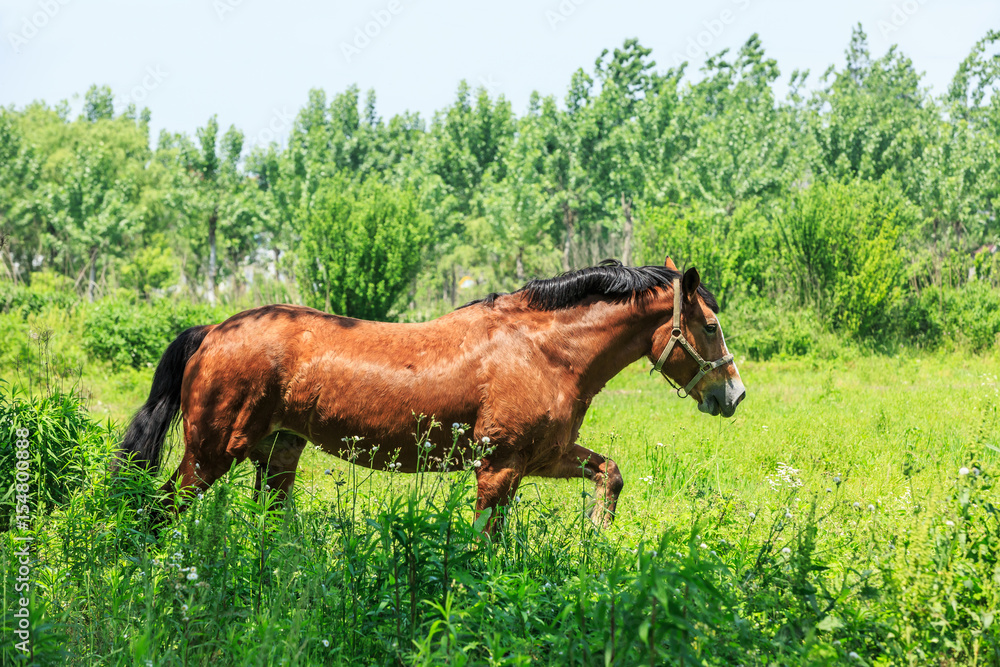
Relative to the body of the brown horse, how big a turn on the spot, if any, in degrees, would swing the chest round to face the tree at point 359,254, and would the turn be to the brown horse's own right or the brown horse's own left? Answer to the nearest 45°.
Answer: approximately 90° to the brown horse's own left

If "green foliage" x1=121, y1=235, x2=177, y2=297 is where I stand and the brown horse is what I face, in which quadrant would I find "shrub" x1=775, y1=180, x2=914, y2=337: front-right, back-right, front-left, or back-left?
front-left

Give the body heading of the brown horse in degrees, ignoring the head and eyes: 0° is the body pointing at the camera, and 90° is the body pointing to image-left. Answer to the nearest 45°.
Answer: approximately 270°

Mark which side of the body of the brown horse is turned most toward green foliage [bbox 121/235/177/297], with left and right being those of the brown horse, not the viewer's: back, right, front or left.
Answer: left

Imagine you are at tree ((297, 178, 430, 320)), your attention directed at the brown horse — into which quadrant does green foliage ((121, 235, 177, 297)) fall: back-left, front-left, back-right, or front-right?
back-right

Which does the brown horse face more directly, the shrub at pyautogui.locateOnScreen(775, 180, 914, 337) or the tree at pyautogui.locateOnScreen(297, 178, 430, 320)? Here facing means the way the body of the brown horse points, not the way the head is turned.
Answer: the shrub

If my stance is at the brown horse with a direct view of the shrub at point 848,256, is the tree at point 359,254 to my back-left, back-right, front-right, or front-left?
front-left

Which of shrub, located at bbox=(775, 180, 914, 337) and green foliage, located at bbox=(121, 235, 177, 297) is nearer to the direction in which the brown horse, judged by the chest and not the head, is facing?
the shrub

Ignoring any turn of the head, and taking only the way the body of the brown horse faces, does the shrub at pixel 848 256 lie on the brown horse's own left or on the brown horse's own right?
on the brown horse's own left
